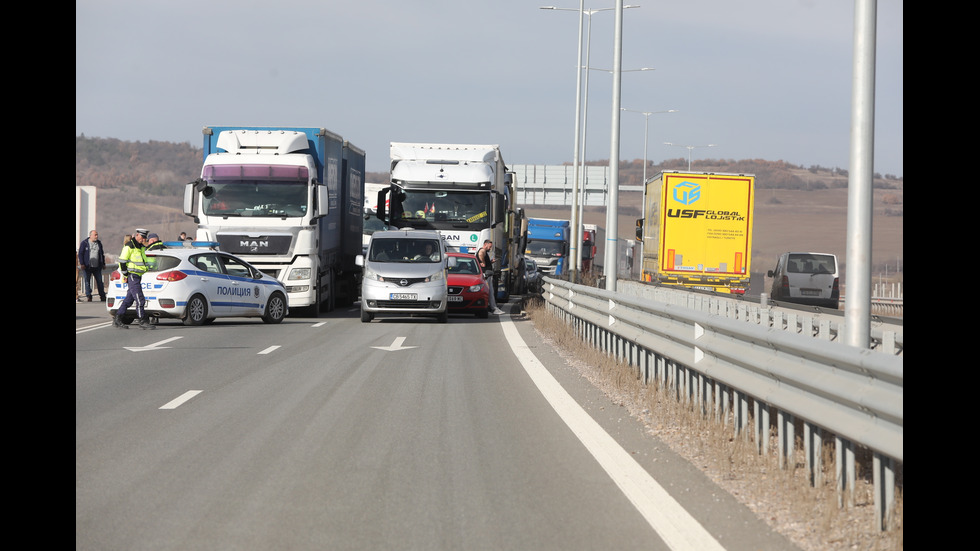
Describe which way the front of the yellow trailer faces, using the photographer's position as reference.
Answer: facing away from the viewer

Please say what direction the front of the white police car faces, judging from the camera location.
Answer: facing away from the viewer and to the right of the viewer

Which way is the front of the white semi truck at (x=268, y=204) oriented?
toward the camera

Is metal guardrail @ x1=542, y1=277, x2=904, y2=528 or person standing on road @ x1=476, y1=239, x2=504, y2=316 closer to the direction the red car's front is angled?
the metal guardrail

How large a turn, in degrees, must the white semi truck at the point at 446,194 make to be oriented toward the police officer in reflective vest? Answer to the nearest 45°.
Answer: approximately 45° to its right

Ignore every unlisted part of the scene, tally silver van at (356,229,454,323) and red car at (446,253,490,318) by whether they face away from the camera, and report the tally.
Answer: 0

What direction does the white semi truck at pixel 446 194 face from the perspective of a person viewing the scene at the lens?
facing the viewer

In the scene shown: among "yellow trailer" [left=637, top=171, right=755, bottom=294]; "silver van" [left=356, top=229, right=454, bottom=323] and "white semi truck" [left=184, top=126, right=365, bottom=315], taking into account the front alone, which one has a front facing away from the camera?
the yellow trailer

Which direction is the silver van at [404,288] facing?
toward the camera

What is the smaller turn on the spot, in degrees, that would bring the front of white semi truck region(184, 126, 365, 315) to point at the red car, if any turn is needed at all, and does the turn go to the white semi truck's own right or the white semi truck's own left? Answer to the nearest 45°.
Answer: approximately 90° to the white semi truck's own left

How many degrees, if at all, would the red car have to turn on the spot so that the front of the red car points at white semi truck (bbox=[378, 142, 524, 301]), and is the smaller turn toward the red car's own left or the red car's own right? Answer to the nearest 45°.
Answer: approximately 180°

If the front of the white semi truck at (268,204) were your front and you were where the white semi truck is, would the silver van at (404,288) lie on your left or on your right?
on your left

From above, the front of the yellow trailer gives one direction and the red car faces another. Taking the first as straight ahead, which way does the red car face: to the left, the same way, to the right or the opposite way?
the opposite way

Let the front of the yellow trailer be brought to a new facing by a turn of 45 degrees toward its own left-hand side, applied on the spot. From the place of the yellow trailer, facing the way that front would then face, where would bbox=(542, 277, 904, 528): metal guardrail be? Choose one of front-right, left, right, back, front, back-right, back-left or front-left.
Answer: back-left

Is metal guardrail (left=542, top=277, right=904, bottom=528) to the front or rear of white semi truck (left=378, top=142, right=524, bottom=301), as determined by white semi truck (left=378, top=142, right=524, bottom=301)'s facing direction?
to the front

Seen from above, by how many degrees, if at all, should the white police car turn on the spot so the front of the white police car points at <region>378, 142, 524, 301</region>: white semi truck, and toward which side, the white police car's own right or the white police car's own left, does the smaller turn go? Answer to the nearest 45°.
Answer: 0° — it already faces it

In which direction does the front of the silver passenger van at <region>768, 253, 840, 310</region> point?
away from the camera
